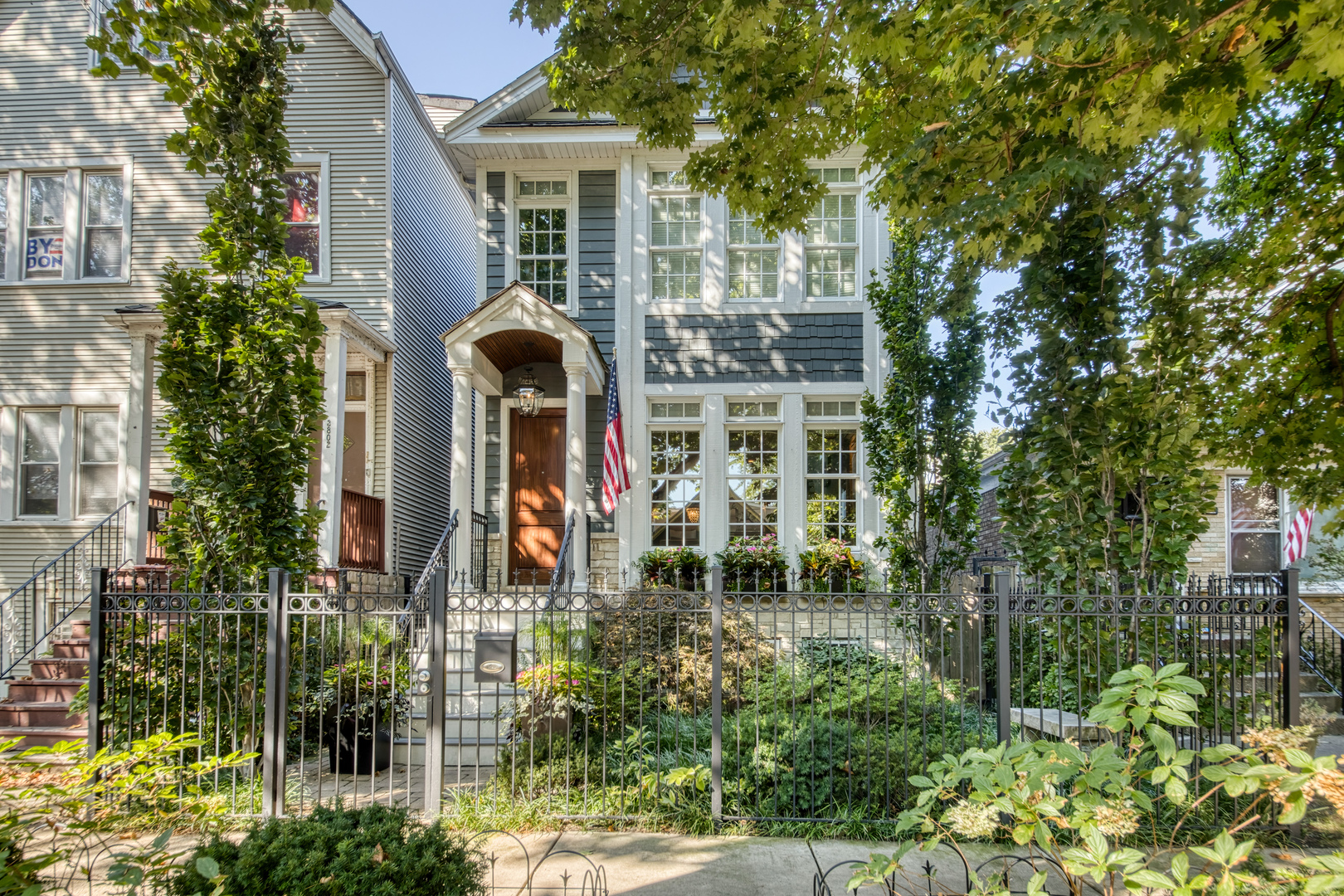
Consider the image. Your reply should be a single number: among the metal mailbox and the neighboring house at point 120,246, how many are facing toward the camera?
2

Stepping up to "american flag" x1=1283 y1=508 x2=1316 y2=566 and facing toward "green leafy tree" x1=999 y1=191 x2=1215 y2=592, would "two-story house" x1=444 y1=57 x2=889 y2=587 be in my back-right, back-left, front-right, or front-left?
front-right

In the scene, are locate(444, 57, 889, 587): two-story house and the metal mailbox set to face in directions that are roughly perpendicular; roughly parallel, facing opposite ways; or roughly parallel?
roughly parallel

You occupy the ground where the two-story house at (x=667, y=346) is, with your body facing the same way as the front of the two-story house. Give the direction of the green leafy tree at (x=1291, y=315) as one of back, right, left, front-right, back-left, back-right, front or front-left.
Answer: front-left

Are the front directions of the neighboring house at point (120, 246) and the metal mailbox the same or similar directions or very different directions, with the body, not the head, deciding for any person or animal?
same or similar directions

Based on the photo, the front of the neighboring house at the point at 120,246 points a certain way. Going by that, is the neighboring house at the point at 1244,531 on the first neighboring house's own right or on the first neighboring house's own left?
on the first neighboring house's own left

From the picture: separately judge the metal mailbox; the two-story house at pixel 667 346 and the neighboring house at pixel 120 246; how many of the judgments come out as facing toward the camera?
3

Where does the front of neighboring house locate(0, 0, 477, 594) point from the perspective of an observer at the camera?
facing the viewer

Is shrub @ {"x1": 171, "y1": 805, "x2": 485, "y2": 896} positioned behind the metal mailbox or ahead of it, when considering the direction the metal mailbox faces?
ahead

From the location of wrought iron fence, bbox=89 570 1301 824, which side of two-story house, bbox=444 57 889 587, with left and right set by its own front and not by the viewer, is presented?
front
